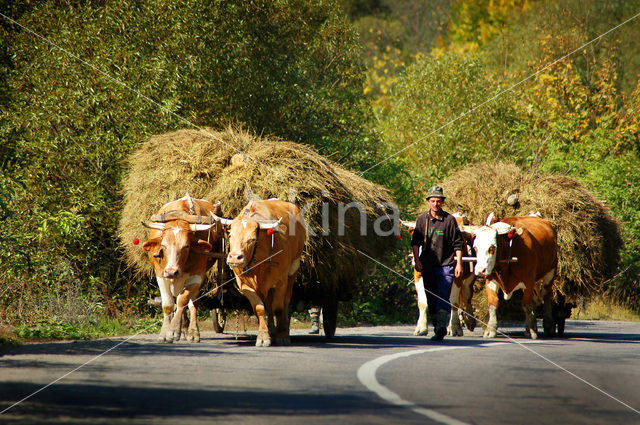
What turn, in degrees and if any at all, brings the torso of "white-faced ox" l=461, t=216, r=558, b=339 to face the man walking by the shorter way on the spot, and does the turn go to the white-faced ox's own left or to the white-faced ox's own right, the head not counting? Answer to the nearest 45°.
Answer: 0° — it already faces them

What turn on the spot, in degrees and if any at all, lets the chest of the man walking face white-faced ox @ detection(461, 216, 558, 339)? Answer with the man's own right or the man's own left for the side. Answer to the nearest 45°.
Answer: approximately 135° to the man's own left

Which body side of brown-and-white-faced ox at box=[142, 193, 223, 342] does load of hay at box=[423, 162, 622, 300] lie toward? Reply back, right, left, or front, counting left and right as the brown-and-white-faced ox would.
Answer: left

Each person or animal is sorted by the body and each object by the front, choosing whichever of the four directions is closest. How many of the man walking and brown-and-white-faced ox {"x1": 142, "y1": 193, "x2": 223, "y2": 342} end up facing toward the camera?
2

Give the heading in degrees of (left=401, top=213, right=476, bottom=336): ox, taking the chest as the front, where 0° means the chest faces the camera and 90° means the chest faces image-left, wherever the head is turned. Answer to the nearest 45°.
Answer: approximately 45°

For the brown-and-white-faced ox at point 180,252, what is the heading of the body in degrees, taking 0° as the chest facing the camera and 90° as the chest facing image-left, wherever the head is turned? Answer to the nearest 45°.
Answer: approximately 0°

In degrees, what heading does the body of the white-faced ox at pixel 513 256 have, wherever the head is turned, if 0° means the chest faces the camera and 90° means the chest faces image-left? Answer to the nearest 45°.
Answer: approximately 45°
